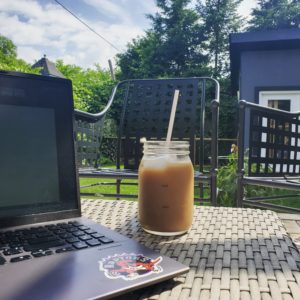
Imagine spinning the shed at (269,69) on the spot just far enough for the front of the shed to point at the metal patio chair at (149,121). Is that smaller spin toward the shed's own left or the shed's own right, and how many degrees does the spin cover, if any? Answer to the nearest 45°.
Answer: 0° — it already faces it

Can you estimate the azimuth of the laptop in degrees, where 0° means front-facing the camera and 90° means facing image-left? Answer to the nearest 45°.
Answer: approximately 315°

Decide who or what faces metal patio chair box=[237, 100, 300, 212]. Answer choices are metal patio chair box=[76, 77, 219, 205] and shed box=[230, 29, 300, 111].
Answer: the shed

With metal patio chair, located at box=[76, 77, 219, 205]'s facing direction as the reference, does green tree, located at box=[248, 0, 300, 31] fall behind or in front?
behind
